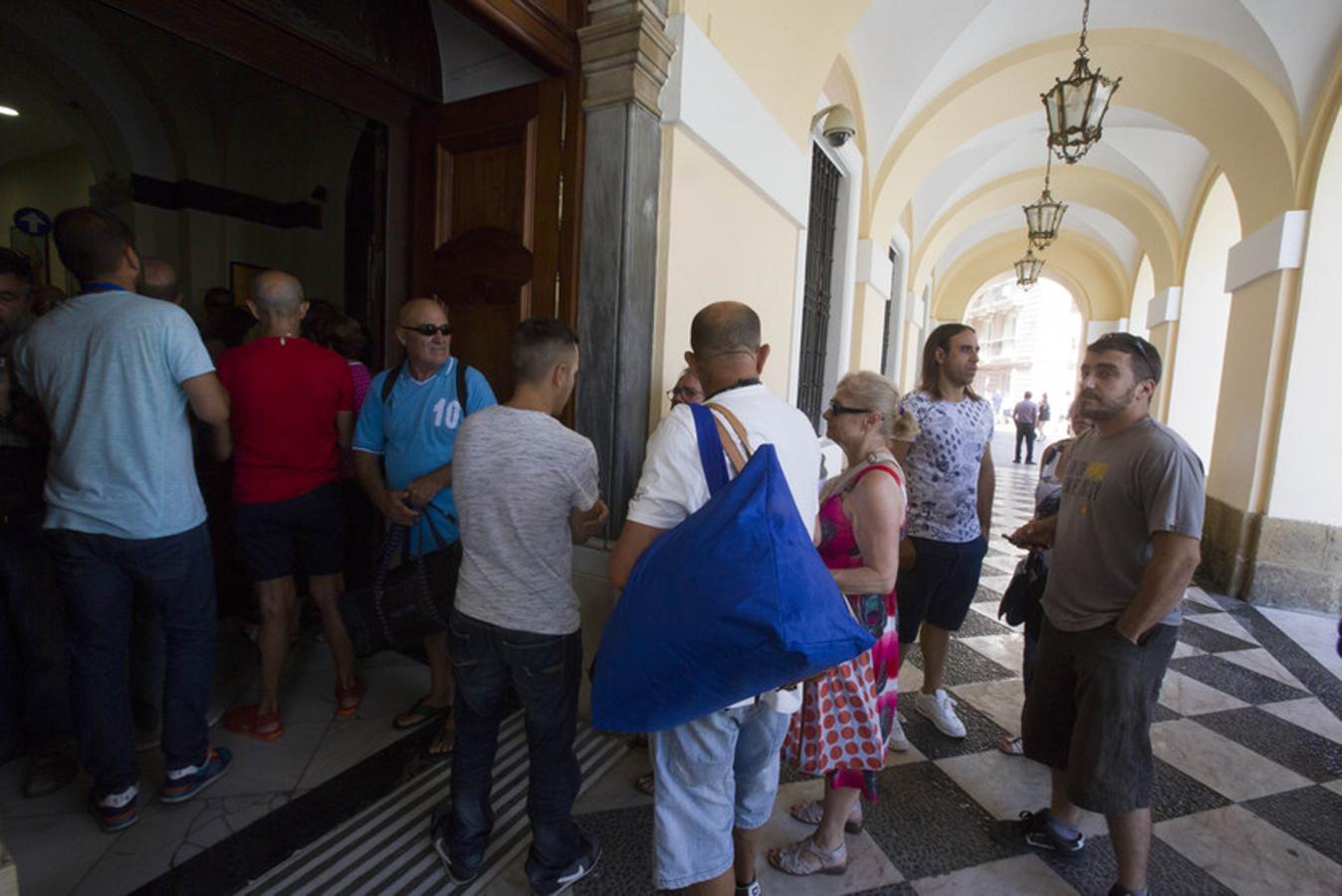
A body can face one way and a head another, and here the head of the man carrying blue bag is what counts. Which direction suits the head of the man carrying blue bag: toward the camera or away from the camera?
away from the camera

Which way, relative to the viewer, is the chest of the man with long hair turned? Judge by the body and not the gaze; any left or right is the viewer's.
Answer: facing the viewer and to the right of the viewer

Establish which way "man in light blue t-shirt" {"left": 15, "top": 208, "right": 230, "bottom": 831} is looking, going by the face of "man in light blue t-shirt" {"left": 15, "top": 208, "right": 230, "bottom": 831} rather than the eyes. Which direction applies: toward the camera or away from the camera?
away from the camera

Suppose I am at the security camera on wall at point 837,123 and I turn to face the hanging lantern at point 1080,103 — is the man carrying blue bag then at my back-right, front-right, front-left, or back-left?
back-right

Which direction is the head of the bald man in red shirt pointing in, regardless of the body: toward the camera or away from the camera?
away from the camera

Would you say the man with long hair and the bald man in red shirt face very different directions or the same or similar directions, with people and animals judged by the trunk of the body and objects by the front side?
very different directions

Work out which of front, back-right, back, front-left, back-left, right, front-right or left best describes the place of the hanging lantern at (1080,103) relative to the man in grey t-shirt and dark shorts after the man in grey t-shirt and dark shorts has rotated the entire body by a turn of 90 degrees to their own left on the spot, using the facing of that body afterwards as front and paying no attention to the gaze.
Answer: back-left

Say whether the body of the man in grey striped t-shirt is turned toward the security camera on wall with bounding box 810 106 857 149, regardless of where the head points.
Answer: yes

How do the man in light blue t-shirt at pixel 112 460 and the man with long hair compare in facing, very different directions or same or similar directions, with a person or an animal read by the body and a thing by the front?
very different directions

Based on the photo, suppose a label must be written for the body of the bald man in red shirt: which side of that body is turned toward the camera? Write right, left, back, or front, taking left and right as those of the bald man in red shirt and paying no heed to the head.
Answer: back

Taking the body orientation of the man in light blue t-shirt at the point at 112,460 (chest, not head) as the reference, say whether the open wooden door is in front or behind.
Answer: in front

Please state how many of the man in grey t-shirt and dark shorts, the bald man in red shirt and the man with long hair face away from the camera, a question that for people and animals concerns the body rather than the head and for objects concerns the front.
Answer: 1

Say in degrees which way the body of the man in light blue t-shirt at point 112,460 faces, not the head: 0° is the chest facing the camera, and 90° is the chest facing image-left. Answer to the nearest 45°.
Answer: approximately 225°
